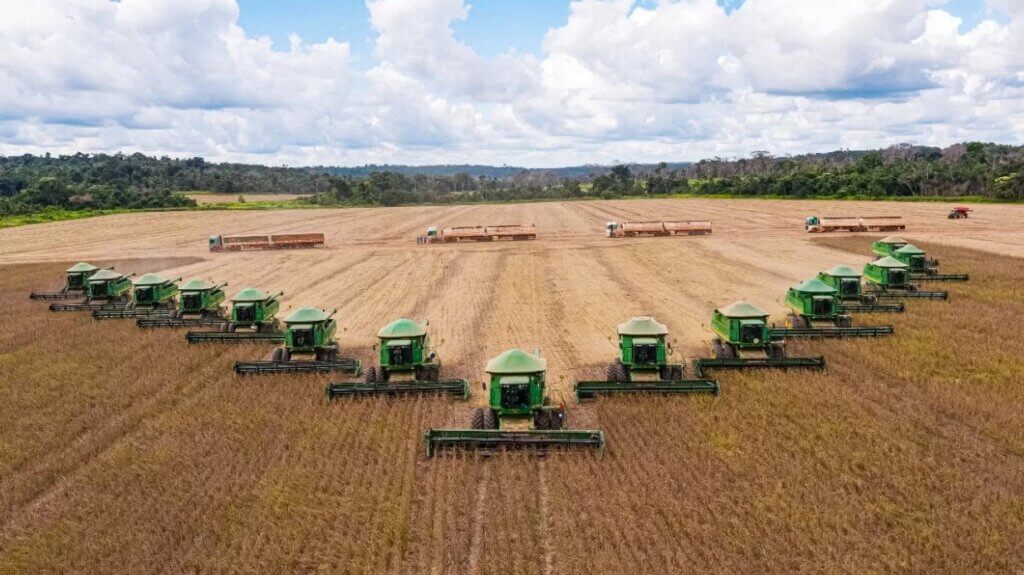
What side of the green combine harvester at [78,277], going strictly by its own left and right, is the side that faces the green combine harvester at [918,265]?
left

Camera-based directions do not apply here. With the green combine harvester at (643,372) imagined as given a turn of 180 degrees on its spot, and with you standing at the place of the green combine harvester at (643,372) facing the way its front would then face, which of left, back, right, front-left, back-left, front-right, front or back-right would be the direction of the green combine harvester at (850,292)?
front-right

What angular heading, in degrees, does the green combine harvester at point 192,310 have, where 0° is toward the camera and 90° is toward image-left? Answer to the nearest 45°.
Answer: approximately 45°

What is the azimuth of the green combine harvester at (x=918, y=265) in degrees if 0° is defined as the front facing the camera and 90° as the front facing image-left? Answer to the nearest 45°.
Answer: approximately 315°

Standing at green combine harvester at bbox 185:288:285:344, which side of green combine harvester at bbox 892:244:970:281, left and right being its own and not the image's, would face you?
right

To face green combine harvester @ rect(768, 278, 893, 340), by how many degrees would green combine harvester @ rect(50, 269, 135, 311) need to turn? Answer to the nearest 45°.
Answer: approximately 90° to its left

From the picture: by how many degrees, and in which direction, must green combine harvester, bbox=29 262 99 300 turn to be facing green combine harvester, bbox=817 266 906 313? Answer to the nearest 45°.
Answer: approximately 90° to its left

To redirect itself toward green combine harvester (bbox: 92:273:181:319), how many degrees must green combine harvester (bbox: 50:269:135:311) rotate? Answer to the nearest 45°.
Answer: approximately 45° to its left

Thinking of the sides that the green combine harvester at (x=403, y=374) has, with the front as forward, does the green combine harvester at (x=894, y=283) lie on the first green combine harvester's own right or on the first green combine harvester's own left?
on the first green combine harvester's own left

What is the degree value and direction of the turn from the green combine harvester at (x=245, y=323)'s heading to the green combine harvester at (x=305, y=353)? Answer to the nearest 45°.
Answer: approximately 45° to its left
